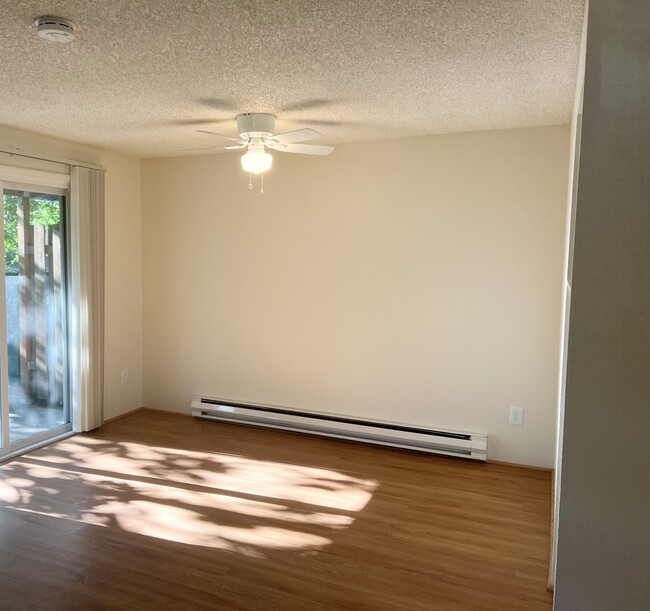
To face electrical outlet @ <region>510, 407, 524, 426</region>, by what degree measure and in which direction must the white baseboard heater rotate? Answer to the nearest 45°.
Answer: approximately 90° to its left

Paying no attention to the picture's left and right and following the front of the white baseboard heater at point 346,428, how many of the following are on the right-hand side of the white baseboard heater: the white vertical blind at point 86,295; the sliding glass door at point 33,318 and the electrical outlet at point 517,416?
2

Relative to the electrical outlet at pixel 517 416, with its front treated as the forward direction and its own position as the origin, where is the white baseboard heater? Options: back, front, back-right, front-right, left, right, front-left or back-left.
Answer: right

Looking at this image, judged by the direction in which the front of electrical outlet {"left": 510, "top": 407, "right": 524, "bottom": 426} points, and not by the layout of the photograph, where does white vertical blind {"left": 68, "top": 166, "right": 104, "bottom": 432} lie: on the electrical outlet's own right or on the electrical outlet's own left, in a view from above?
on the electrical outlet's own right

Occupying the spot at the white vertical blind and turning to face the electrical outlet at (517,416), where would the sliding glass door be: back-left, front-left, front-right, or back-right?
back-right

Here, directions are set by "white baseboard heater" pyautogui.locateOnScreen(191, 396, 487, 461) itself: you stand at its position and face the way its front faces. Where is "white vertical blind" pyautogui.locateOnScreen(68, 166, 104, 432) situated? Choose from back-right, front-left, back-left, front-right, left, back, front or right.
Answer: right

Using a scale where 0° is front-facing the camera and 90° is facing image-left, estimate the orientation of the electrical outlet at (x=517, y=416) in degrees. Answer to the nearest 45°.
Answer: approximately 0°

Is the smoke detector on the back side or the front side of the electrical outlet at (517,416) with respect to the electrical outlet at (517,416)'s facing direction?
on the front side

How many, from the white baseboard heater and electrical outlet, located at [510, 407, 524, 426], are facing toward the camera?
2

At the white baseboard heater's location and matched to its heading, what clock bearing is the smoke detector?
The smoke detector is roughly at 1 o'clock from the white baseboard heater.

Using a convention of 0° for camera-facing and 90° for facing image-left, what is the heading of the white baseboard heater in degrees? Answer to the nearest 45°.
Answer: approximately 0°

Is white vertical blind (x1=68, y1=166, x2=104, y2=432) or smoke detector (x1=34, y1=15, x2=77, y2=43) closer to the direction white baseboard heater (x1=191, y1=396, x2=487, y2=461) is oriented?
the smoke detector

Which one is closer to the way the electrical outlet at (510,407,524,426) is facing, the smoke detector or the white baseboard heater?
the smoke detector
